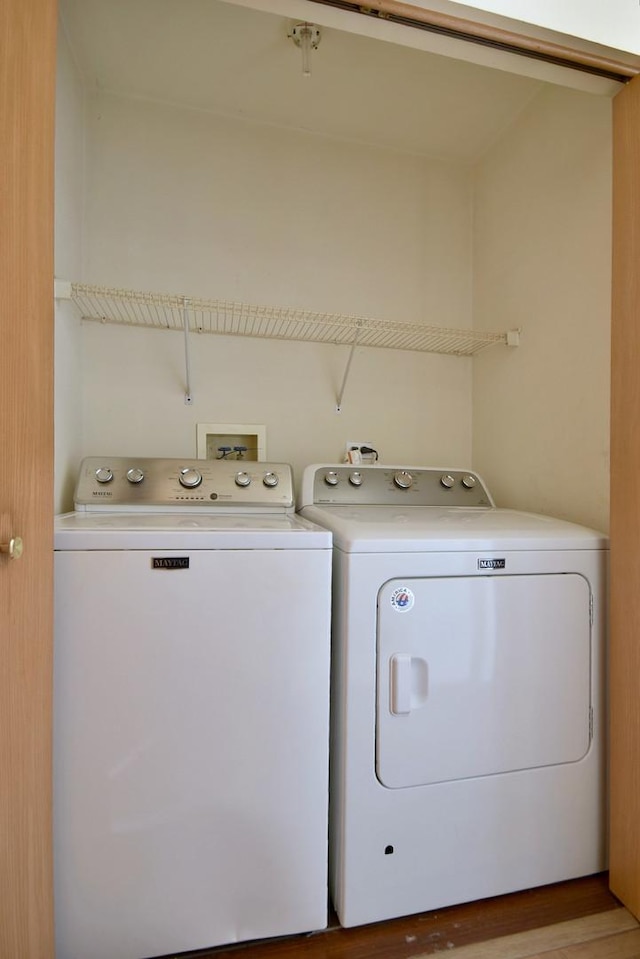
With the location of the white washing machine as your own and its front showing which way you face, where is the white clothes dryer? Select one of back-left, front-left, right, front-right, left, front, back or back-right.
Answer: left

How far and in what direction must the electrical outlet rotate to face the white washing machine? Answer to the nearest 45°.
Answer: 0° — it already faces it

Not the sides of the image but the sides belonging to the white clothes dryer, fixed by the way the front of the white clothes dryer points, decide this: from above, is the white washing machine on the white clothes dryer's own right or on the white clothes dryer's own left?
on the white clothes dryer's own right

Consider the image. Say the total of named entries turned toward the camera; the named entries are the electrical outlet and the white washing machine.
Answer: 2

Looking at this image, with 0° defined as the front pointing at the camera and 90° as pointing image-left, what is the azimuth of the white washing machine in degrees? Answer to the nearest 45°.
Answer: approximately 0°

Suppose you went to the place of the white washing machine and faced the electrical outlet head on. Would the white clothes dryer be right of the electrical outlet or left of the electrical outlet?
right

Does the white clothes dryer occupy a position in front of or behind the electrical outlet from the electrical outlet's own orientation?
in front

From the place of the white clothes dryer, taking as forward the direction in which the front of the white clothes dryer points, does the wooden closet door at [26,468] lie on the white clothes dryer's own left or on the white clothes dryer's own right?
on the white clothes dryer's own right

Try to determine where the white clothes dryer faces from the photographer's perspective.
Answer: facing the viewer and to the right of the viewer

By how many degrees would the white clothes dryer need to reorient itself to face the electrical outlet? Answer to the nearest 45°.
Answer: approximately 180°

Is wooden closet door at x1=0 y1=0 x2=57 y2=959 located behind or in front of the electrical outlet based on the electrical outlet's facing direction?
in front
